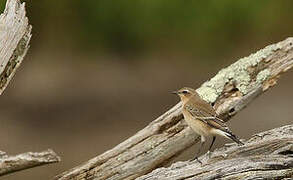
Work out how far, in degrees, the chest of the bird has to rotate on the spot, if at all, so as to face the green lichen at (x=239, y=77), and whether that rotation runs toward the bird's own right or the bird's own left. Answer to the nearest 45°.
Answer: approximately 180°

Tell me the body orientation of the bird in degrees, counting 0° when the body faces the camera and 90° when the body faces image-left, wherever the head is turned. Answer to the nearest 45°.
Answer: approximately 90°

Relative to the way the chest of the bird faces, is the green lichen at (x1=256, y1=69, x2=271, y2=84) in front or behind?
behind

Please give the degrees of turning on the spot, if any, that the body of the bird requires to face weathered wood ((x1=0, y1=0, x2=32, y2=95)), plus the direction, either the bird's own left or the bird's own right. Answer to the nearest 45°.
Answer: approximately 45° to the bird's own left
